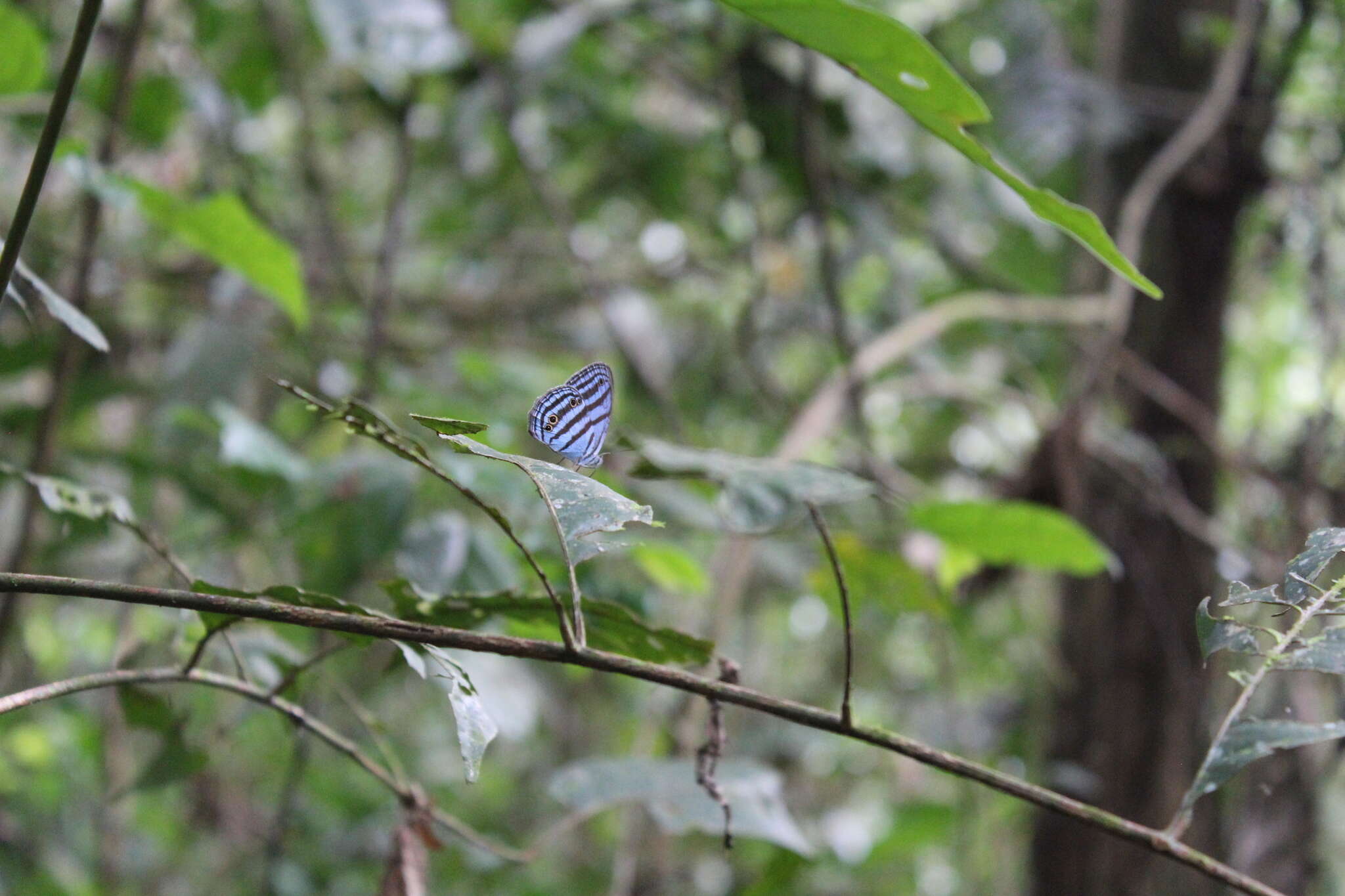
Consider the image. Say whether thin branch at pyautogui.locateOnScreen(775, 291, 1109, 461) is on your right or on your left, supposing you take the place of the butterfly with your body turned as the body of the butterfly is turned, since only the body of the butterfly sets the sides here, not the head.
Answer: on your left

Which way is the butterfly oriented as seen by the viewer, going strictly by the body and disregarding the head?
to the viewer's right
